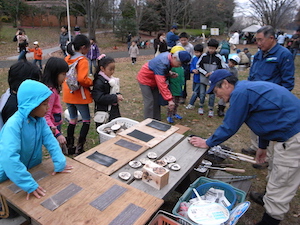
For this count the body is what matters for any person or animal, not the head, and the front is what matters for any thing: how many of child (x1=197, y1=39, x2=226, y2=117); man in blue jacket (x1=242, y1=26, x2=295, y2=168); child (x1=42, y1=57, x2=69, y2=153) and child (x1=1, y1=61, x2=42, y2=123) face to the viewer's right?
2

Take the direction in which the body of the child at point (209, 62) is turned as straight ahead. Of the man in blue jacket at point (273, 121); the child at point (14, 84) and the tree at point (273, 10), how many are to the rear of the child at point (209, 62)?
1

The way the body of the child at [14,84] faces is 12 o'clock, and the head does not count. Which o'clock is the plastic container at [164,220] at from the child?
The plastic container is roughly at 2 o'clock from the child.

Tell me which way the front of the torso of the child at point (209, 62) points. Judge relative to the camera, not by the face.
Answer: toward the camera

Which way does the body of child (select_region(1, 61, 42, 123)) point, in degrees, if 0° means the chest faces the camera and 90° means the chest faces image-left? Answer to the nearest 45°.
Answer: approximately 270°

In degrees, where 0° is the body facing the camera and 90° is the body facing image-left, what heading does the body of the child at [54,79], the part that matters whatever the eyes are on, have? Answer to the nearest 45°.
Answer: approximately 270°

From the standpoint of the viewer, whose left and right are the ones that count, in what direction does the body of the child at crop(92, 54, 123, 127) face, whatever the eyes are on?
facing the viewer and to the right of the viewer

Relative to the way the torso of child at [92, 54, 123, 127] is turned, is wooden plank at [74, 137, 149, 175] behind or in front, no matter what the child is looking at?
in front

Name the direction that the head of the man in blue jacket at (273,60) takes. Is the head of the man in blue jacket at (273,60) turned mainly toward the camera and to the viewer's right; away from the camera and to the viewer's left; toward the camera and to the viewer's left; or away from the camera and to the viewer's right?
toward the camera and to the viewer's left

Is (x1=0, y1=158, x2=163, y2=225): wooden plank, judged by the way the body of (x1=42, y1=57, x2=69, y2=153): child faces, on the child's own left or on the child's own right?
on the child's own right

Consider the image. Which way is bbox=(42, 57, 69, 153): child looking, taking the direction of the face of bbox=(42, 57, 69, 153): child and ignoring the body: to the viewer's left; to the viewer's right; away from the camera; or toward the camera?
to the viewer's right

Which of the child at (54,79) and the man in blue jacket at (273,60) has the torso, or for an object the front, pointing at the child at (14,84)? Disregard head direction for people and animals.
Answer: the man in blue jacket

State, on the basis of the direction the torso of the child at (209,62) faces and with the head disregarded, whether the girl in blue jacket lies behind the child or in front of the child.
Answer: in front
